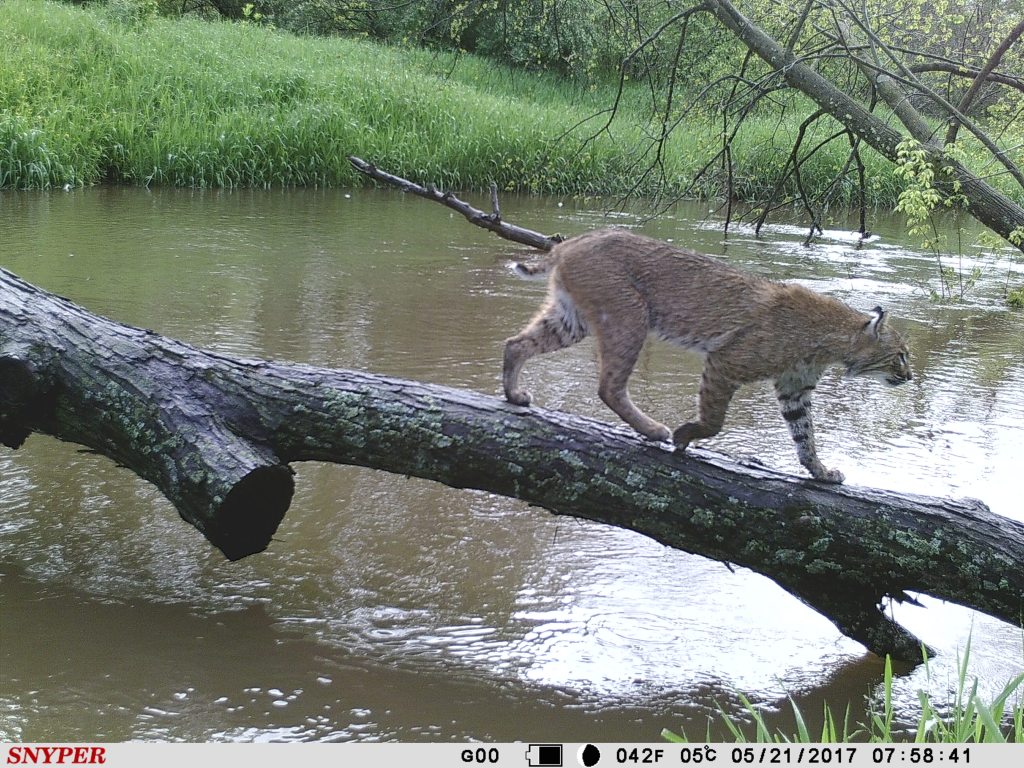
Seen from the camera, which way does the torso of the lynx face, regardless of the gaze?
to the viewer's right

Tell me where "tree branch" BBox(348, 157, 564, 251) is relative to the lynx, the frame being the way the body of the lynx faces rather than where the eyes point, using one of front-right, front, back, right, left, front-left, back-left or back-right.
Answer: back-left
